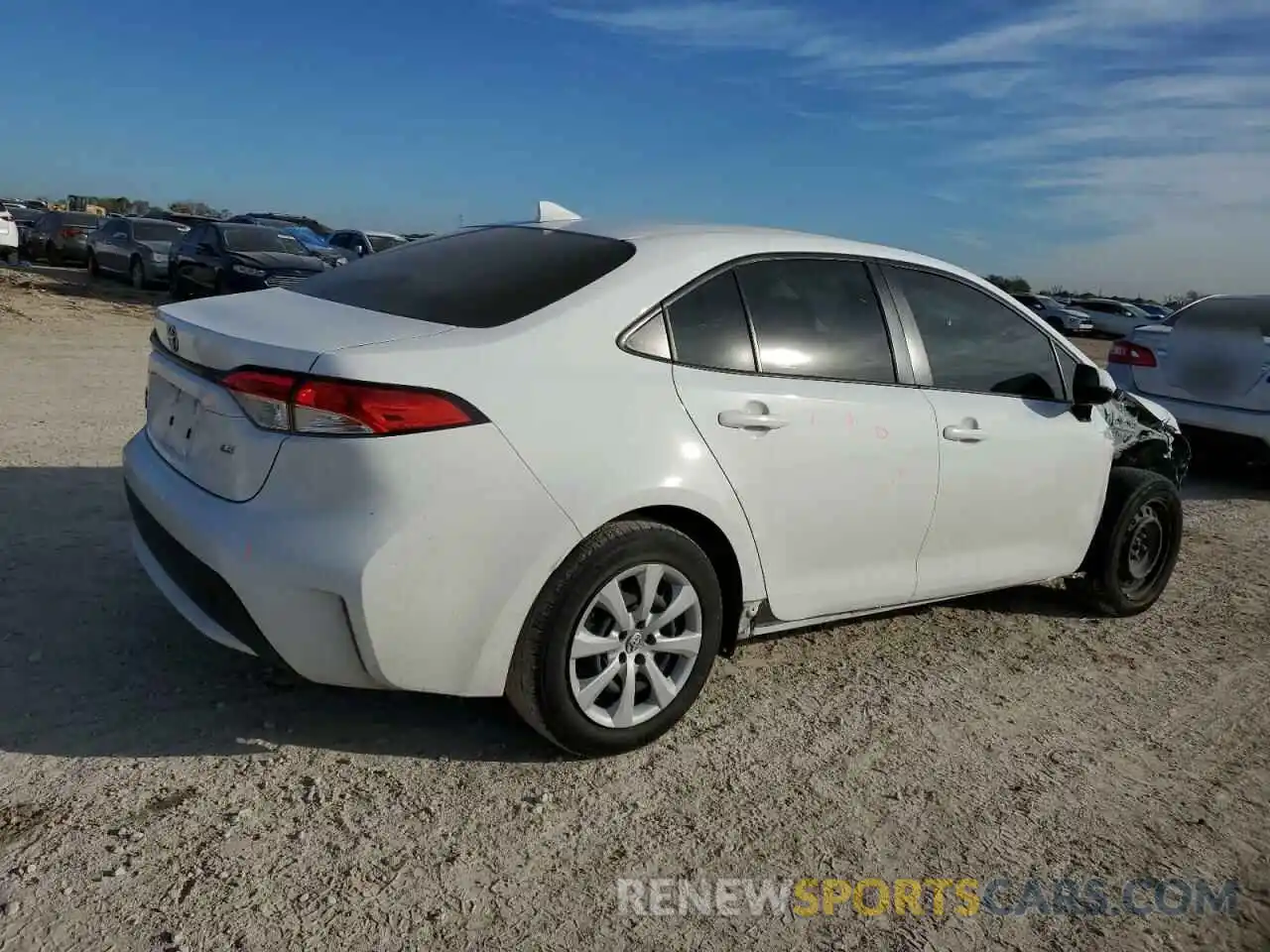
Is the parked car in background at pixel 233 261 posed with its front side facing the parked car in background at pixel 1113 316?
no

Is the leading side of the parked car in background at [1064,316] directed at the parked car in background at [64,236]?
no

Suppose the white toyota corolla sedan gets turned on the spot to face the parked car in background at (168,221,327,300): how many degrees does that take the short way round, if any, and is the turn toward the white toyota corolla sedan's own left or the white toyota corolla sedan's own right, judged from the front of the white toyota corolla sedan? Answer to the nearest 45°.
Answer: approximately 90° to the white toyota corolla sedan's own left

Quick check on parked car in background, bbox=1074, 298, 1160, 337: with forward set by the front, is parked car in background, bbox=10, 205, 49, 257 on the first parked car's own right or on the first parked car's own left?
on the first parked car's own right

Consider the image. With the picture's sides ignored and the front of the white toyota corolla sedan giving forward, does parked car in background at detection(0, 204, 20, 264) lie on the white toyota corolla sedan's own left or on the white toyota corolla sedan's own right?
on the white toyota corolla sedan's own left

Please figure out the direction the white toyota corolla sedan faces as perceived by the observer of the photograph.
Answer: facing away from the viewer and to the right of the viewer

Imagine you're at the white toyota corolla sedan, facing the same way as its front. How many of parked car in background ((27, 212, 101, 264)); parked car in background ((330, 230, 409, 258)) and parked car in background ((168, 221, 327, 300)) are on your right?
0

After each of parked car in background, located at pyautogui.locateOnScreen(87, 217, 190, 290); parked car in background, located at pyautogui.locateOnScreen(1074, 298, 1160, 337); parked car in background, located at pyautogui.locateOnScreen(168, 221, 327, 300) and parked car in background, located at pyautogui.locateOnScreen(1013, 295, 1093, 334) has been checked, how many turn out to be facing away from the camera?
0

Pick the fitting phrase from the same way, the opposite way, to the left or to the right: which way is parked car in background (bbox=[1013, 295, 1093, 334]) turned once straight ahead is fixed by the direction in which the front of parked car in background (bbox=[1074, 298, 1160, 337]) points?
the same way

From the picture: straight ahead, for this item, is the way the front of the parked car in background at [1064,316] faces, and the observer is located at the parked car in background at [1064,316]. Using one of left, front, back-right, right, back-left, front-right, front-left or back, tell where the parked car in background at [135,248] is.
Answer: right

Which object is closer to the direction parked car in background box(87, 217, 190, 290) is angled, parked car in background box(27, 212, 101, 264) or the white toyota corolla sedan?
the white toyota corolla sedan

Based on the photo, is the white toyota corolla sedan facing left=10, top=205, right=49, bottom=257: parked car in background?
no
